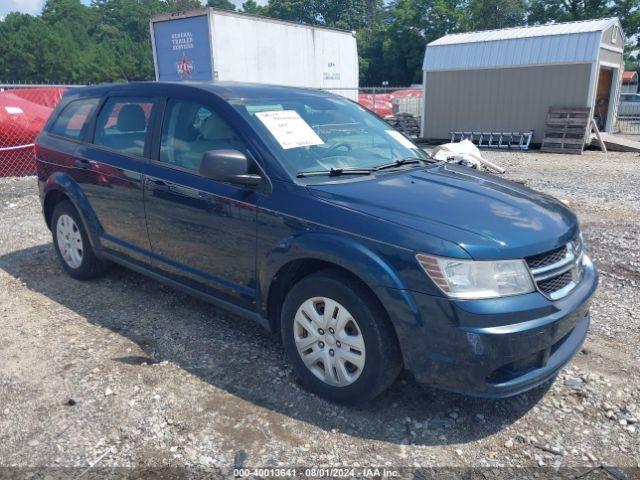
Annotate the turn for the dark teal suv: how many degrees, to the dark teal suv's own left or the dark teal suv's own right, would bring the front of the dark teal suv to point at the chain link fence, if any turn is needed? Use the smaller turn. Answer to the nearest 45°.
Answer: approximately 180°

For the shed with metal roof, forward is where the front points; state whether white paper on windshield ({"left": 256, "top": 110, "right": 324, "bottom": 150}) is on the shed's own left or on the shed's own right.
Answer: on the shed's own right

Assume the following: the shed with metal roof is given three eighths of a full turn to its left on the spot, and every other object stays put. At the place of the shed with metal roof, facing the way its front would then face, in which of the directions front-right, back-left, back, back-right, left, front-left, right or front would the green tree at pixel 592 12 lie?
front-right

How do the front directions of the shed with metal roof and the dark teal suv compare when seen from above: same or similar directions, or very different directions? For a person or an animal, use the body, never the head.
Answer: same or similar directions

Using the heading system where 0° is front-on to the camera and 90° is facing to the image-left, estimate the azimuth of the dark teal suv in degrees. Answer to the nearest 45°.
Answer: approximately 315°

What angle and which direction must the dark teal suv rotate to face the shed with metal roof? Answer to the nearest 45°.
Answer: approximately 90° to its left

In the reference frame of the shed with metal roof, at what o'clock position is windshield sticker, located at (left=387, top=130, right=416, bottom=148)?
The windshield sticker is roughly at 3 o'clock from the shed with metal roof.

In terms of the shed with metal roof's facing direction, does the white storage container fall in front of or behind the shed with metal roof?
behind

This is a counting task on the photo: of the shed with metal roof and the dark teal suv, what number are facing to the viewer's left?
0

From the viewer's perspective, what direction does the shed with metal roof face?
to the viewer's right

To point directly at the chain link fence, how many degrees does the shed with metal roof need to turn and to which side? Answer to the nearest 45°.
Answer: approximately 135° to its right

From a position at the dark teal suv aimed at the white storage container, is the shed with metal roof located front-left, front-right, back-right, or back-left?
front-right
